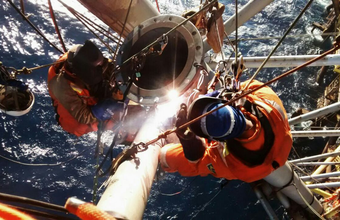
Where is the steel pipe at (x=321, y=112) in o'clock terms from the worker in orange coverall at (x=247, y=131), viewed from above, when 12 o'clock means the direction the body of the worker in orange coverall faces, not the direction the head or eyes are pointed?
The steel pipe is roughly at 4 o'clock from the worker in orange coverall.

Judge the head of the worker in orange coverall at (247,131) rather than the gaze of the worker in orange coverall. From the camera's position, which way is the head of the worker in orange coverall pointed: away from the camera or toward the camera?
away from the camera
